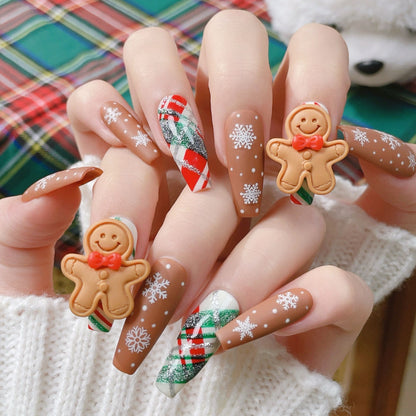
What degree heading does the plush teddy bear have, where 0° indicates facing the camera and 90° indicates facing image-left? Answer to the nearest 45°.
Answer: approximately 0°
